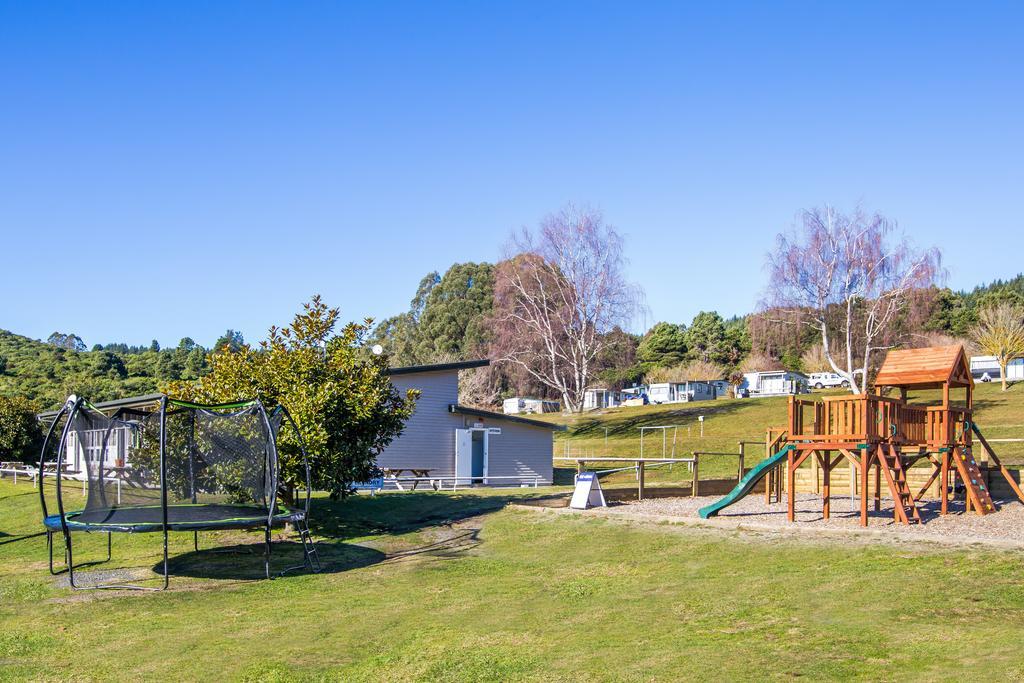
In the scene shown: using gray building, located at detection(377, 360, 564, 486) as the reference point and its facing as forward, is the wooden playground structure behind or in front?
in front

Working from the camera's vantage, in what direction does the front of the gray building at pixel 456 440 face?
facing the viewer

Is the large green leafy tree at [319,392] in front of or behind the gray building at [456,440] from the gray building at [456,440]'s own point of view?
in front

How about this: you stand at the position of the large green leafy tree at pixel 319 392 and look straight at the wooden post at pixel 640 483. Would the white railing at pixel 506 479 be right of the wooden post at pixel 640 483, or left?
left

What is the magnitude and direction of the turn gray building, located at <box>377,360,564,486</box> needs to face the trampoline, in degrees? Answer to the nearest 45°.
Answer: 0° — it already faces it
